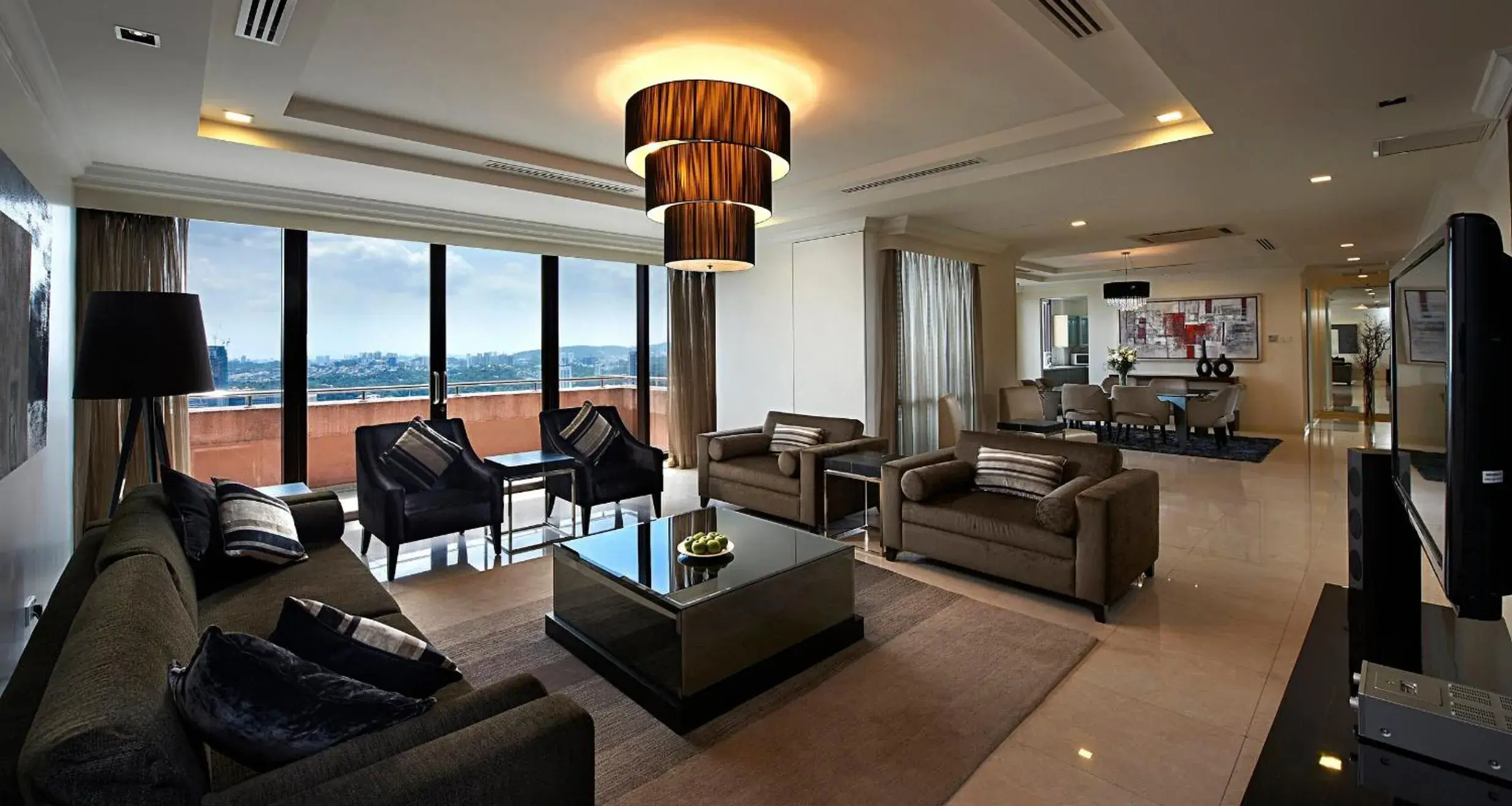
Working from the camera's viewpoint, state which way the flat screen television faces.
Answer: facing to the left of the viewer

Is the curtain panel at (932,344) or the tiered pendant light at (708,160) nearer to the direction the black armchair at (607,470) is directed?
the tiered pendant light

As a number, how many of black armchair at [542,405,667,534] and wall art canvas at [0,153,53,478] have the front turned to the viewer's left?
0

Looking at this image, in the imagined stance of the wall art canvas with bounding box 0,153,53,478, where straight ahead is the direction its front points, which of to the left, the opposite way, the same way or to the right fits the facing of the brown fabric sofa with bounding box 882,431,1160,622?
the opposite way

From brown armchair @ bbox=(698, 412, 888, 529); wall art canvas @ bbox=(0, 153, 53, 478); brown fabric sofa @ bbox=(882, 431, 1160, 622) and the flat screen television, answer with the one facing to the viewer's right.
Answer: the wall art canvas

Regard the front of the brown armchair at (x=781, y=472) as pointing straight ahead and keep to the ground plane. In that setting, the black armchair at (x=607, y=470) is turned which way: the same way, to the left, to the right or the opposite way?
to the left

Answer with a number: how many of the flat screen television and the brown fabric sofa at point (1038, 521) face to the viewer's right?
0

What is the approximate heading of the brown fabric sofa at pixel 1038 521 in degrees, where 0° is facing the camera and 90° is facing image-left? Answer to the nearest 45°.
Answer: approximately 45°

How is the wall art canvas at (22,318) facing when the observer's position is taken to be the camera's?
facing to the right of the viewer

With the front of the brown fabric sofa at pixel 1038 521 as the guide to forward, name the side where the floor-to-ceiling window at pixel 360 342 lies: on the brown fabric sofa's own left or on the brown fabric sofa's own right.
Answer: on the brown fabric sofa's own right

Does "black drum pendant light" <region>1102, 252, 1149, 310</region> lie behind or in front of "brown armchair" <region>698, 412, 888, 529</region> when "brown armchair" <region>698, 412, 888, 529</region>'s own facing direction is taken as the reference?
behind
